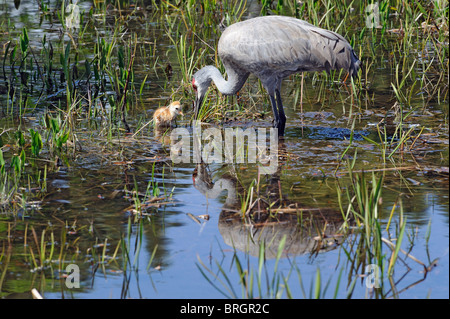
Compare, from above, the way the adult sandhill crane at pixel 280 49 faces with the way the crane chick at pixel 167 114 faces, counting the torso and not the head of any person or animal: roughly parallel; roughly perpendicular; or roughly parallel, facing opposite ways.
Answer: roughly parallel, facing opposite ways

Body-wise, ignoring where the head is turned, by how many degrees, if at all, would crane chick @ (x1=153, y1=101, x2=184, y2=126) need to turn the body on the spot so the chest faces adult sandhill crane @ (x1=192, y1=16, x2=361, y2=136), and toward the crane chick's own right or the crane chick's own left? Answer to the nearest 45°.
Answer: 0° — it already faces it

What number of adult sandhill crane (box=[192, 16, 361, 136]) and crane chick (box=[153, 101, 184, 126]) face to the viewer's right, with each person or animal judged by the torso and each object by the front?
1

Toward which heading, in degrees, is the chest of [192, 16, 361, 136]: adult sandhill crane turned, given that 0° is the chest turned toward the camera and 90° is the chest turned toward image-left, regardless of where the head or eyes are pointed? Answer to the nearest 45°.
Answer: approximately 90°

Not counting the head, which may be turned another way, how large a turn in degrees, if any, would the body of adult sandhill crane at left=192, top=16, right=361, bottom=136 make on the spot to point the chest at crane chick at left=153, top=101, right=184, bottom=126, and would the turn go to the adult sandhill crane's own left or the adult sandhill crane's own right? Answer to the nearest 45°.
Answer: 0° — it already faces it

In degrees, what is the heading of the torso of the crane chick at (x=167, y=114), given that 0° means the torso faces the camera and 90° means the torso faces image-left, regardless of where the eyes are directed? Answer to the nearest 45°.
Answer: approximately 270°

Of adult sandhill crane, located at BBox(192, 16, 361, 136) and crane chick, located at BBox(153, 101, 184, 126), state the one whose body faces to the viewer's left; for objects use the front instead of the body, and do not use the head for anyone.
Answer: the adult sandhill crane
